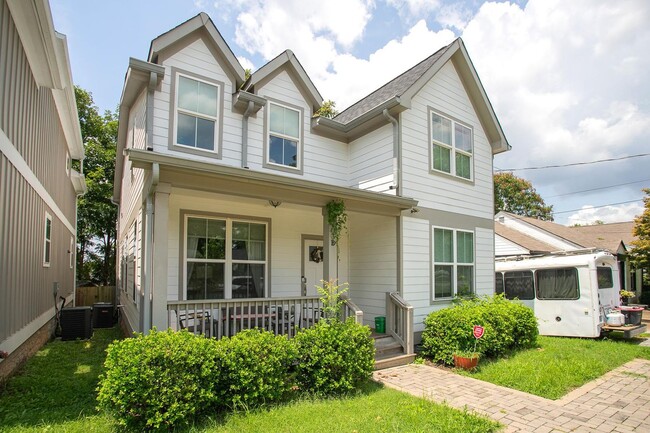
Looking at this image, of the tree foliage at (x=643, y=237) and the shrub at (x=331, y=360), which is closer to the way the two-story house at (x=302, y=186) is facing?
the shrub

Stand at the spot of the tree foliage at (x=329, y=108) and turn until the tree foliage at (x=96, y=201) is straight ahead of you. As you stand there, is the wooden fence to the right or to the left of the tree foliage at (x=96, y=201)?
left

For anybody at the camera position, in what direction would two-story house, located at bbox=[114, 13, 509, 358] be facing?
facing the viewer and to the right of the viewer

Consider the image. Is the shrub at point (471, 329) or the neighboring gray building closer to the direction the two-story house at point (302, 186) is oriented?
the shrub

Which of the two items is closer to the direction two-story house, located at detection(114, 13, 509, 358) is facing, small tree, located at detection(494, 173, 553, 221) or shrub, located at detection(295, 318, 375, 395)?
the shrub

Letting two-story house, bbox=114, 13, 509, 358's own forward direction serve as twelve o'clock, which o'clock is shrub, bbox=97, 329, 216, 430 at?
The shrub is roughly at 2 o'clock from the two-story house.

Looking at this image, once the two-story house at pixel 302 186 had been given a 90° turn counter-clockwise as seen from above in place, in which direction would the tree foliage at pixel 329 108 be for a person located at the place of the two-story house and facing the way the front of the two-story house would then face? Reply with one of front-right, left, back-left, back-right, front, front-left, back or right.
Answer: front-left

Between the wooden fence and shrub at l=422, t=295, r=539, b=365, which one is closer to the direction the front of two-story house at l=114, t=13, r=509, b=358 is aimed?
the shrub

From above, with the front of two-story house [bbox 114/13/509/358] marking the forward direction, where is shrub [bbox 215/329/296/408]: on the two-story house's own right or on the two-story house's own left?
on the two-story house's own right
